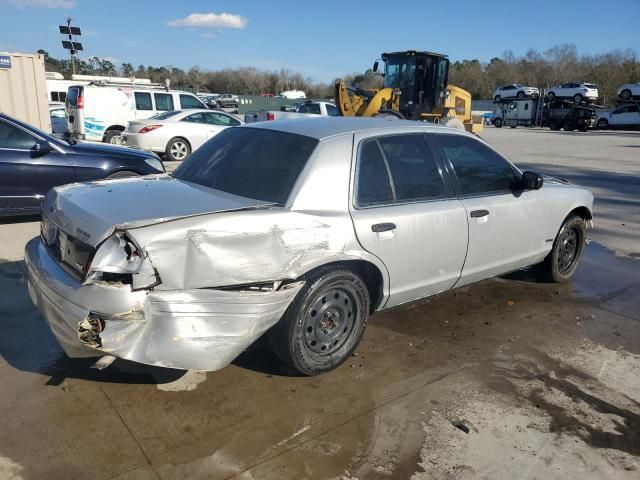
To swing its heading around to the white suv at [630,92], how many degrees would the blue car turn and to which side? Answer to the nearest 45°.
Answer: approximately 45° to its left

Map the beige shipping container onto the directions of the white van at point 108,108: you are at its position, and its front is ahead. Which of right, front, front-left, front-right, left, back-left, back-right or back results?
back

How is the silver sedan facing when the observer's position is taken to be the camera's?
facing away from the viewer and to the right of the viewer

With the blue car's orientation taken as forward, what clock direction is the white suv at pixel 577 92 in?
The white suv is roughly at 11 o'clock from the blue car.

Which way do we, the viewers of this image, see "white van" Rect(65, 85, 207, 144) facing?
facing away from the viewer and to the right of the viewer

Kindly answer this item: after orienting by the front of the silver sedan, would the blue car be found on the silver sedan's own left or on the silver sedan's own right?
on the silver sedan's own left

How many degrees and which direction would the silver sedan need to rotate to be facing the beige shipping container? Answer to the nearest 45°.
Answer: approximately 90° to its left

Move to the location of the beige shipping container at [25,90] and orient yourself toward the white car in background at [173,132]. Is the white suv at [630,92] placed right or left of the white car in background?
left

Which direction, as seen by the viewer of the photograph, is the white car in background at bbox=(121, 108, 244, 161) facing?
facing away from the viewer and to the right of the viewer

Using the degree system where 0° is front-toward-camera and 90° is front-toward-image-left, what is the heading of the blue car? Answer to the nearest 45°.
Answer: approximately 270°

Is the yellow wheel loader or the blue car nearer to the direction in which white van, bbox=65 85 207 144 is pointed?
the yellow wheel loader

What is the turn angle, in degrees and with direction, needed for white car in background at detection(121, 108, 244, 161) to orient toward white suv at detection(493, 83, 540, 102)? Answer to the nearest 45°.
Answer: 0° — it already faces it

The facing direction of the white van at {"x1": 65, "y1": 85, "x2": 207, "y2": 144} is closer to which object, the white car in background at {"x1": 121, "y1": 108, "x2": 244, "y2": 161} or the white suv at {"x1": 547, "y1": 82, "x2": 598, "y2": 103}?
the white suv
